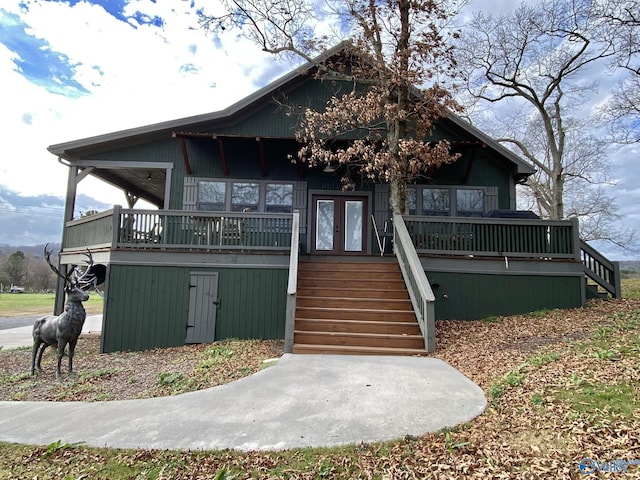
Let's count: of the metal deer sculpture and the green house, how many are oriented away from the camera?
0

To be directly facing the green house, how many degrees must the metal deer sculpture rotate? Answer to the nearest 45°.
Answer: approximately 45° to its left

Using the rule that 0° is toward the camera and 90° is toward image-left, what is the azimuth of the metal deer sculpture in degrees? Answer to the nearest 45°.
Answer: approximately 315°

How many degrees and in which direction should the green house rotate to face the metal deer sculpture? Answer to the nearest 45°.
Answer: approximately 45° to its right

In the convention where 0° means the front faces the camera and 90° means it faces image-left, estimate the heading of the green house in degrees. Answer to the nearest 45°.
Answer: approximately 0°
